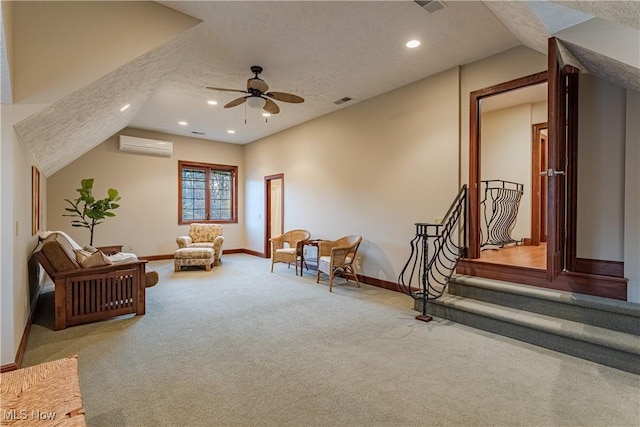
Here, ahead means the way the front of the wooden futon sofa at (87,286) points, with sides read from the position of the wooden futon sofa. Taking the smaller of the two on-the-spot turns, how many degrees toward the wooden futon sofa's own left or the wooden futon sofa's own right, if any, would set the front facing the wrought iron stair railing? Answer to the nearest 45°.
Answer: approximately 45° to the wooden futon sofa's own right

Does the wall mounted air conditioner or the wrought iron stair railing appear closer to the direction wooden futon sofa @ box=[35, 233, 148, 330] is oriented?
the wrought iron stair railing

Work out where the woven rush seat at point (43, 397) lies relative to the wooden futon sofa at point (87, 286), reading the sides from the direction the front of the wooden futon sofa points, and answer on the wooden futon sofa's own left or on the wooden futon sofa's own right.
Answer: on the wooden futon sofa's own right

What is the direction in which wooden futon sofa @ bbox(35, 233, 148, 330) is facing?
to the viewer's right

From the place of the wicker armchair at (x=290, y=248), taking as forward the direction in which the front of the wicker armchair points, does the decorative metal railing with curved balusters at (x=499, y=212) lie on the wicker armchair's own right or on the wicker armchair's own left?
on the wicker armchair's own left

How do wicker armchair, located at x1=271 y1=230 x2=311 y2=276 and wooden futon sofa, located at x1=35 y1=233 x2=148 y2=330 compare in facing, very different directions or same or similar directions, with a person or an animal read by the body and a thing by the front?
very different directions

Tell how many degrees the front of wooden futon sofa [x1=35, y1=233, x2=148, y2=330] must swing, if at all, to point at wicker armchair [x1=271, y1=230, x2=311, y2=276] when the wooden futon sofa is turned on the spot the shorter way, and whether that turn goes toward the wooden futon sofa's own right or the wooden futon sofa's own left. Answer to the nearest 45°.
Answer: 0° — it already faces it

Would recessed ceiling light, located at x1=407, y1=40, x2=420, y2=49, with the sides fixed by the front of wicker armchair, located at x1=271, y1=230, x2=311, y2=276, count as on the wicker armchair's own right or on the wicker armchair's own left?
on the wicker armchair's own left

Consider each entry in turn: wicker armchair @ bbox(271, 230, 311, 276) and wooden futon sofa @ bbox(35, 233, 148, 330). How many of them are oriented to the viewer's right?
1
